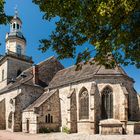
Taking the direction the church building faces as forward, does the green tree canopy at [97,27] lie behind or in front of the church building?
in front
